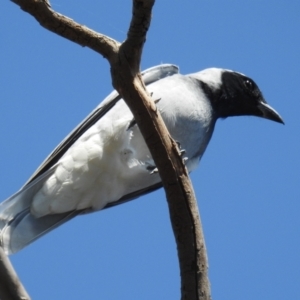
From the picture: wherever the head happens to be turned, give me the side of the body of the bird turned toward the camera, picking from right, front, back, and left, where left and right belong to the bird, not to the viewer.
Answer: right

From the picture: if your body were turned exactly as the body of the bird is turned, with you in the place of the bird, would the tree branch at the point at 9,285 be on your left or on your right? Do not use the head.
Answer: on your right
